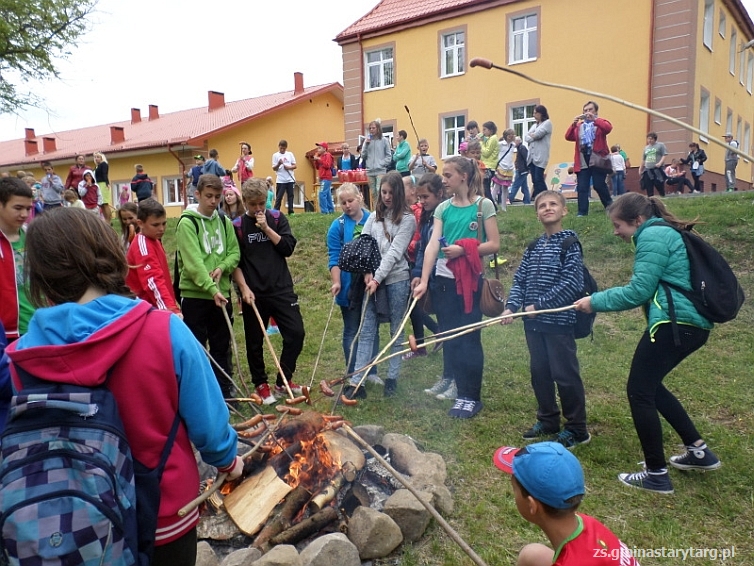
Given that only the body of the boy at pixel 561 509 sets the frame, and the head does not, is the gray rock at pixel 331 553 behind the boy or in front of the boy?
in front

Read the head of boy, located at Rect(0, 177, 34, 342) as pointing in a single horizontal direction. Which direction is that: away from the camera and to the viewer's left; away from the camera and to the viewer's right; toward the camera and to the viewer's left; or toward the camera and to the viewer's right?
toward the camera and to the viewer's right

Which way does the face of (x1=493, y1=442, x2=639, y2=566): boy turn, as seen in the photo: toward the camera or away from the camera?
away from the camera

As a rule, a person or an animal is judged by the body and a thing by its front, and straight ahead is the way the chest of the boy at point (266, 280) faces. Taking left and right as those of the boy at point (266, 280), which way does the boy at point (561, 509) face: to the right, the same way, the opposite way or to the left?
the opposite way

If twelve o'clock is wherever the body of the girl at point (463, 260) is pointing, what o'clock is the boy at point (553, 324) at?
The boy is roughly at 9 o'clock from the girl.

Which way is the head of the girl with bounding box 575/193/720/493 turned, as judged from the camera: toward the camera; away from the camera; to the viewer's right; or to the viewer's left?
to the viewer's left

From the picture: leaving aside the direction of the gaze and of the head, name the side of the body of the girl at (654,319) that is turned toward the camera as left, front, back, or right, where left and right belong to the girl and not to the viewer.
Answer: left

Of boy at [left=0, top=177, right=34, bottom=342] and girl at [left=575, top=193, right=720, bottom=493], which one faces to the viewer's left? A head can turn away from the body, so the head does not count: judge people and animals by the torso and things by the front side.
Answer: the girl

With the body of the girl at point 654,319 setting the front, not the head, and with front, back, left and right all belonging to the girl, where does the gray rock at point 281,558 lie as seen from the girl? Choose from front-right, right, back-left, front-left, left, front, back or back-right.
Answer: front-left
